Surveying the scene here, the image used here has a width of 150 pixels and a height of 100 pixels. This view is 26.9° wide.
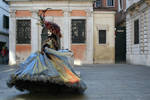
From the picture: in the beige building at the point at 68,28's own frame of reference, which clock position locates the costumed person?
The costumed person is roughly at 12 o'clock from the beige building.

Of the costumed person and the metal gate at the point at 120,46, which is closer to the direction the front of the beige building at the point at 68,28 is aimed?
the costumed person

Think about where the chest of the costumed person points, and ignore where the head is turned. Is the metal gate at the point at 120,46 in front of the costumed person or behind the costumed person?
behind

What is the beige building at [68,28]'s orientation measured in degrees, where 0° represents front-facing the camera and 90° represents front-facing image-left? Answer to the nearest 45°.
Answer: approximately 0°

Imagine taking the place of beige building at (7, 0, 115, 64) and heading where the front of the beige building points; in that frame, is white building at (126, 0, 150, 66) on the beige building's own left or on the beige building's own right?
on the beige building's own left

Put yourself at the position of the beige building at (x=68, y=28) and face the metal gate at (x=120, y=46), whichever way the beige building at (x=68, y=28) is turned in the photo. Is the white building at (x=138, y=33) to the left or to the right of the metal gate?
right

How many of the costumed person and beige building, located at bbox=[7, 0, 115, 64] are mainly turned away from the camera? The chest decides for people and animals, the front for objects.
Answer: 0

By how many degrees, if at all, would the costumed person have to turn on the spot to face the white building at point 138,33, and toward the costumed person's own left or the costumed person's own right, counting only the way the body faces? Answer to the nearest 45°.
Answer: approximately 180°
